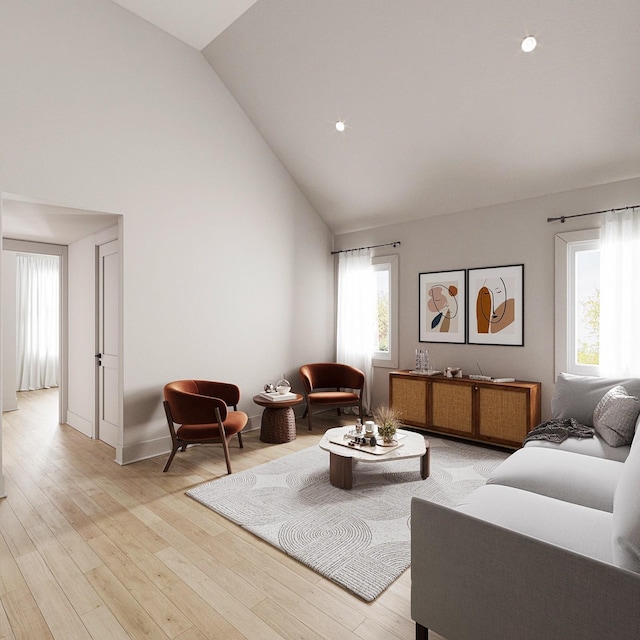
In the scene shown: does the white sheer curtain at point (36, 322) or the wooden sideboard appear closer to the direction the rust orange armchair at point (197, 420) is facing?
the wooden sideboard

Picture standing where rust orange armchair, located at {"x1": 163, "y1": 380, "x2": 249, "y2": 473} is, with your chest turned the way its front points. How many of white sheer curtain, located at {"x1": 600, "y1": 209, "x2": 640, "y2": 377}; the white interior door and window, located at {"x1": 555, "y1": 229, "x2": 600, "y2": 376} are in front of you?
2

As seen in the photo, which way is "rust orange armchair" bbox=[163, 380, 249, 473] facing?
to the viewer's right

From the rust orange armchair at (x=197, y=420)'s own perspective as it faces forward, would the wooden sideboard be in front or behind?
in front

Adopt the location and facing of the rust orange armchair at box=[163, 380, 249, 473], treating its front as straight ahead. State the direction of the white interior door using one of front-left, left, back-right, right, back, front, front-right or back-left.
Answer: back-left

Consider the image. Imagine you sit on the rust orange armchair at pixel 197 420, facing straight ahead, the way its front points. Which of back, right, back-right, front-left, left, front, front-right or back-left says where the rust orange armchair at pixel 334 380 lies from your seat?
front-left

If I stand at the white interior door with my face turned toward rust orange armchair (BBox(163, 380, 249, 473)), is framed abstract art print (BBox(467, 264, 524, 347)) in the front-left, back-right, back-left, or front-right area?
front-left

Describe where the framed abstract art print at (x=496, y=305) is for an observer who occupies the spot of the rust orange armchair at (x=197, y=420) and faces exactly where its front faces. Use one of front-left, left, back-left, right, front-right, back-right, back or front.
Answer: front

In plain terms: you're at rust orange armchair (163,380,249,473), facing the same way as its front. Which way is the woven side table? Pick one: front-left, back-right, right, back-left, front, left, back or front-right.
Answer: front-left
